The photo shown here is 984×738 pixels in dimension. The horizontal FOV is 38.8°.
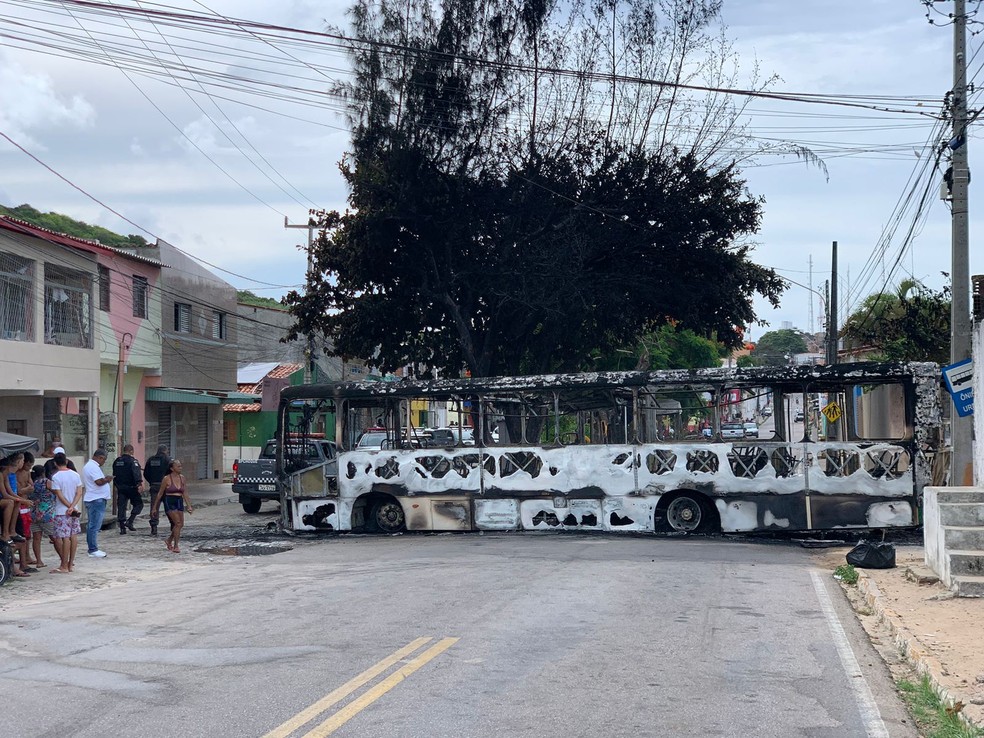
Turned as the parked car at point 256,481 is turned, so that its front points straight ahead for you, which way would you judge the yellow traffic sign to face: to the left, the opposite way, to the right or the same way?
the opposite way

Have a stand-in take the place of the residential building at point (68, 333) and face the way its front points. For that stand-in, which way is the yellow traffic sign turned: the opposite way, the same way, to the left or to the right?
to the right

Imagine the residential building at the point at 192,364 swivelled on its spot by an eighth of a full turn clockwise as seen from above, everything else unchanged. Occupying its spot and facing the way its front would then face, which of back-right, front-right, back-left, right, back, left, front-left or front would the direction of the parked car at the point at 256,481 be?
front

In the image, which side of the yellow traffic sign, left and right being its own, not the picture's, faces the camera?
front

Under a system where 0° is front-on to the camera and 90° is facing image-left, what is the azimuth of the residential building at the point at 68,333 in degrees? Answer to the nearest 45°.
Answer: approximately 315°

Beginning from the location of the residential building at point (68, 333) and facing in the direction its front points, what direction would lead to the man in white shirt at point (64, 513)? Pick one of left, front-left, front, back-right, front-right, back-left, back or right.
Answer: front-right

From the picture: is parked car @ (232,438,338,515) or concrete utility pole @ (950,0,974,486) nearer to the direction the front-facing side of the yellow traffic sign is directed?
the concrete utility pole

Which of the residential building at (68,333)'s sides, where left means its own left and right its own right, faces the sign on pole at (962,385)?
front

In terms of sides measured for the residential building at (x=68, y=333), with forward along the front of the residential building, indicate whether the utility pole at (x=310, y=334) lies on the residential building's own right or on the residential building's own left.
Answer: on the residential building's own left

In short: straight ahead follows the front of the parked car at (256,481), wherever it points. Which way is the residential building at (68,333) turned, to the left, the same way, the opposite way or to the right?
to the right
